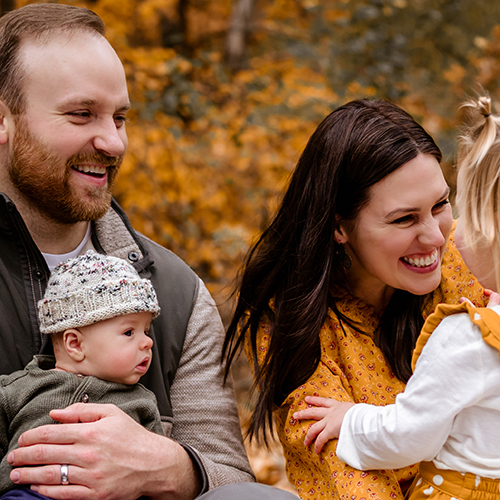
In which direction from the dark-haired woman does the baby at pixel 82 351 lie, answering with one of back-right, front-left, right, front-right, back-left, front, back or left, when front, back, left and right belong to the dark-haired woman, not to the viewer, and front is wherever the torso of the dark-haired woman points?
right

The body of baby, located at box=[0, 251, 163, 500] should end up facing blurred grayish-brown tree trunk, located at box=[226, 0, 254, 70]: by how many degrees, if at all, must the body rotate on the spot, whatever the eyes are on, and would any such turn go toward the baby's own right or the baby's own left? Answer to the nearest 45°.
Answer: approximately 135° to the baby's own left

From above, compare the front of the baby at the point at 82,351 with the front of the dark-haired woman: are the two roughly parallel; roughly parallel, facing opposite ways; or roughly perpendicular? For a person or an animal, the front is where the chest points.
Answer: roughly parallel

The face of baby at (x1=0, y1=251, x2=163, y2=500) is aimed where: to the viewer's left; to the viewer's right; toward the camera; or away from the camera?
to the viewer's right

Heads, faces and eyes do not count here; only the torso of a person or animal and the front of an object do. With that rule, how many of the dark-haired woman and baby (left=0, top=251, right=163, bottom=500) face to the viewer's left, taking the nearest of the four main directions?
0

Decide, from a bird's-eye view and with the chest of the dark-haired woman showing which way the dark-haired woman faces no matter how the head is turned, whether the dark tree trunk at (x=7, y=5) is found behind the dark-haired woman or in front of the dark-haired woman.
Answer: behind

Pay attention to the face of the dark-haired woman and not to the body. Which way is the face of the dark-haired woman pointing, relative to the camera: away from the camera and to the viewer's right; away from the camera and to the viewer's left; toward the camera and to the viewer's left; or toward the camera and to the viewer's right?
toward the camera and to the viewer's right

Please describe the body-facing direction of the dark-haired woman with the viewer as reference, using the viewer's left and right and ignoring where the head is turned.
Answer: facing the viewer and to the right of the viewer

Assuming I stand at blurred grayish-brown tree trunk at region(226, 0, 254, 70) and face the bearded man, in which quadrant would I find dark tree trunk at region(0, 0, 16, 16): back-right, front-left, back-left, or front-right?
front-right
